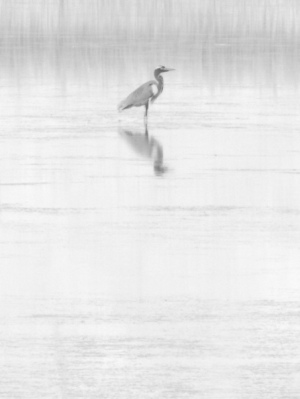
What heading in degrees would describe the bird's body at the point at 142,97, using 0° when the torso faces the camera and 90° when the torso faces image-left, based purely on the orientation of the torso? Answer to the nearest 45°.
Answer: approximately 270°
